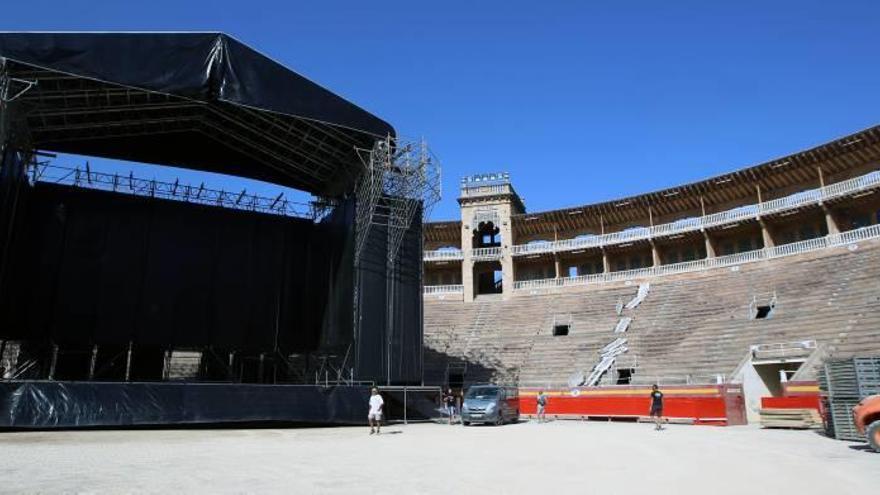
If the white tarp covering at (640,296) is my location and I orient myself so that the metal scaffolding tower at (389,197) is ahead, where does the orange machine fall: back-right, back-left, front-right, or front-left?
front-left

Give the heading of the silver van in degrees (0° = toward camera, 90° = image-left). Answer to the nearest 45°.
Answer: approximately 45°

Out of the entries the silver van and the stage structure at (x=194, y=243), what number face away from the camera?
0

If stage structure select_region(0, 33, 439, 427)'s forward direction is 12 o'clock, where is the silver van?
The silver van is roughly at 11 o'clock from the stage structure.

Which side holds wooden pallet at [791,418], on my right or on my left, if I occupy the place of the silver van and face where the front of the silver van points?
on my left

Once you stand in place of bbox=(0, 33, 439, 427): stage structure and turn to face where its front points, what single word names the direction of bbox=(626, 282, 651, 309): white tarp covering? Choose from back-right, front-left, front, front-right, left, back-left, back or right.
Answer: front-left

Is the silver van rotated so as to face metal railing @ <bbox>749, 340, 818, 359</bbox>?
no

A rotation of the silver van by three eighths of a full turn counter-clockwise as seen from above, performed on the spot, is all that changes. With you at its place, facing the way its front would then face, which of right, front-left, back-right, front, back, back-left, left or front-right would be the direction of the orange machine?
front-right

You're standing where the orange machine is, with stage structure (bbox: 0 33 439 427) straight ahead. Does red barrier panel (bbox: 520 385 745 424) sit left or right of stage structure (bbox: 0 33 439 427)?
right

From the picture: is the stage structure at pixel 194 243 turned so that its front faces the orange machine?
yes

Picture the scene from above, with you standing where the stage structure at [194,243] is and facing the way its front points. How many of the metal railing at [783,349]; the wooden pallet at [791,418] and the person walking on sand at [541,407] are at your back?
0

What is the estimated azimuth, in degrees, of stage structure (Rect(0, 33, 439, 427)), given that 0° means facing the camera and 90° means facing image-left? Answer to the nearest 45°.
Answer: approximately 315°

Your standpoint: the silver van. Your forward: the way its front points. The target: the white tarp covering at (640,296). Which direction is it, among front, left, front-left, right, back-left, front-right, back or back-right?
back
